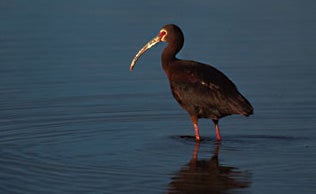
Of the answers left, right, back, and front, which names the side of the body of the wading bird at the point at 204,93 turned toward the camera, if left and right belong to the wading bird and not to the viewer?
left
